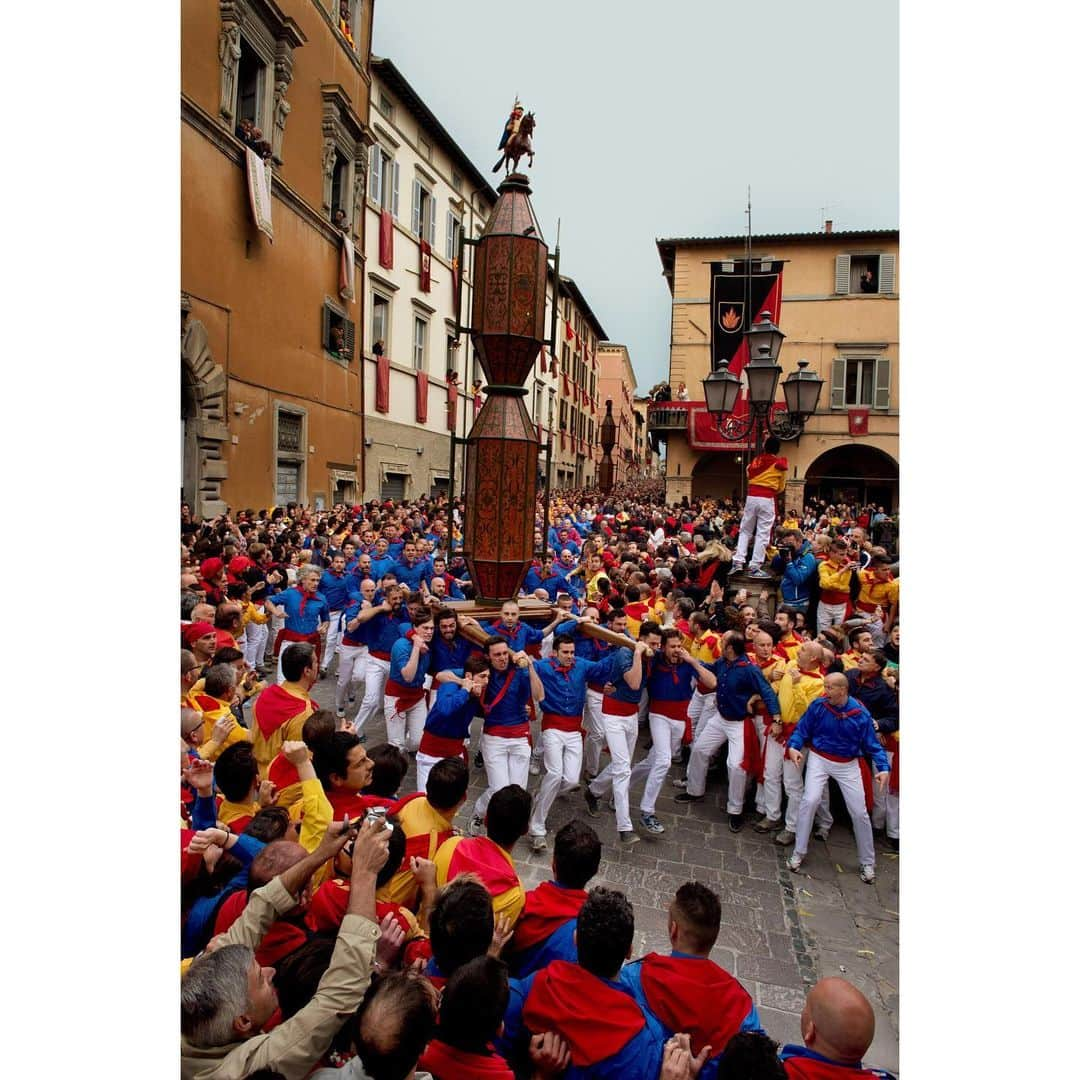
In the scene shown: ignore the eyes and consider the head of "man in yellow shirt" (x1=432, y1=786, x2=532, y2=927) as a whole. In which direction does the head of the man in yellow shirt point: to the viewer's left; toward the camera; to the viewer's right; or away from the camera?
away from the camera

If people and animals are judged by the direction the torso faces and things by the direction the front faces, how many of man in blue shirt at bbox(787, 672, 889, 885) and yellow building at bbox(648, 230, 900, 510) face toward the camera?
2

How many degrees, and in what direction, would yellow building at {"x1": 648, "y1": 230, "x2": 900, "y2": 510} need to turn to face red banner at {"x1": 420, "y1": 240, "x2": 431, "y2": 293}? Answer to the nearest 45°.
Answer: approximately 45° to its right

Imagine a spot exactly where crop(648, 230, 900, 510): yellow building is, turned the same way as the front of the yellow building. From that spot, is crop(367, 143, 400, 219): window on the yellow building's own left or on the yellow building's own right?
on the yellow building's own right

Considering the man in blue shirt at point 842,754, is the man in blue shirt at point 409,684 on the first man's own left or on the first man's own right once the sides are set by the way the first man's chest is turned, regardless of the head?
on the first man's own right

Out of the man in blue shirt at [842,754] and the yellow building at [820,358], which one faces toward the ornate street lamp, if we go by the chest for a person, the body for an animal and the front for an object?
the yellow building

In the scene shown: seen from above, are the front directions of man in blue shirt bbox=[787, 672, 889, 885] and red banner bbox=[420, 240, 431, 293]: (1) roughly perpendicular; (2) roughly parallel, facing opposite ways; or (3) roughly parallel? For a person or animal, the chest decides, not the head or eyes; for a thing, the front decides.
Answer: roughly perpendicular

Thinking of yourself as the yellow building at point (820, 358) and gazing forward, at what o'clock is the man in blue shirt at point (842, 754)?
The man in blue shirt is roughly at 12 o'clock from the yellow building.

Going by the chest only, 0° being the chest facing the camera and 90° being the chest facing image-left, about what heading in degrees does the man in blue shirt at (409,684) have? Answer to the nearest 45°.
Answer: approximately 315°

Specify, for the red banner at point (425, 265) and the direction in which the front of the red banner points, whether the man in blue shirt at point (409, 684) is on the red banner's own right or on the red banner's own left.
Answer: on the red banner's own right

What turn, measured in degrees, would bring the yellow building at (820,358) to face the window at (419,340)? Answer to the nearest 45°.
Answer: approximately 45° to its right
